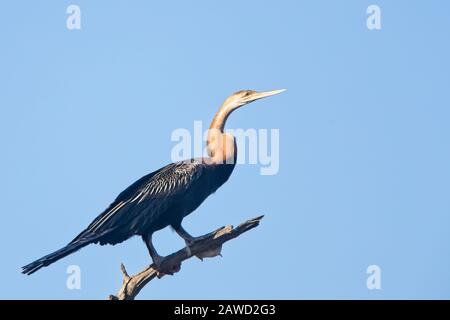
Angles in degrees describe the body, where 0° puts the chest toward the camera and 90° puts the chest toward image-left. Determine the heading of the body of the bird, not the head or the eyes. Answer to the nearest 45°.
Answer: approximately 270°
